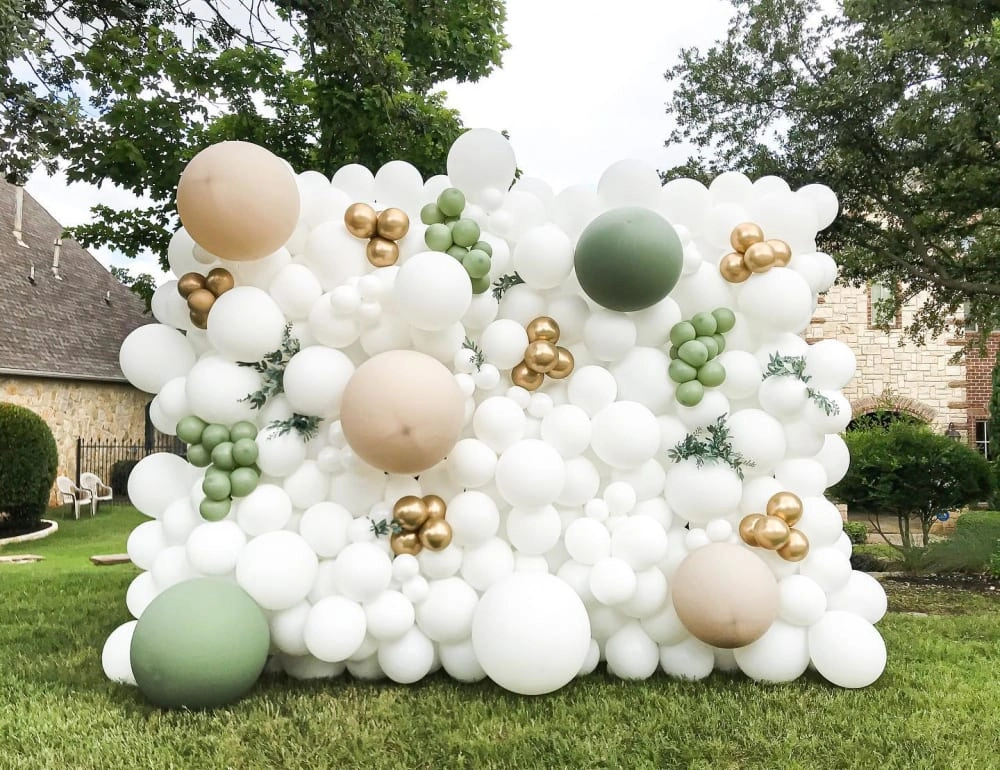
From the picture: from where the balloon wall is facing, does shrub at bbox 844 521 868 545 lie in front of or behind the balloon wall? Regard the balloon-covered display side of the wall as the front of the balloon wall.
behind

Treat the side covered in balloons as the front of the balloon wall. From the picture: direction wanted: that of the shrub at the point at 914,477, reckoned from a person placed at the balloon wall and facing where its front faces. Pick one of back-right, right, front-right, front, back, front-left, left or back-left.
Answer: back-left

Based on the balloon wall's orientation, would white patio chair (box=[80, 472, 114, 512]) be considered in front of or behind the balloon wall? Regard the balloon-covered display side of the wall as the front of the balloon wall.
behind

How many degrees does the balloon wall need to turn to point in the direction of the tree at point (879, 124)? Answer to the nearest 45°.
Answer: approximately 135° to its left

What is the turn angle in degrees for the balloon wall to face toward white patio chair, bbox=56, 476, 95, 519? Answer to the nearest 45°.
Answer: approximately 135° to its right

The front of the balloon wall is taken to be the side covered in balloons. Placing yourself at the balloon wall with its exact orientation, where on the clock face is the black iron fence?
The black iron fence is roughly at 5 o'clock from the balloon wall.

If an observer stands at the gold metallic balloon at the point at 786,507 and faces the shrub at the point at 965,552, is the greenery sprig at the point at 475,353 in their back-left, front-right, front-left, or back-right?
back-left

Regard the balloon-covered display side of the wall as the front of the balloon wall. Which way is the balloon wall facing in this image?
toward the camera

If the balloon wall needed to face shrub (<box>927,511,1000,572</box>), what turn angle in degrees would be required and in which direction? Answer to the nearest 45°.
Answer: approximately 135° to its left
